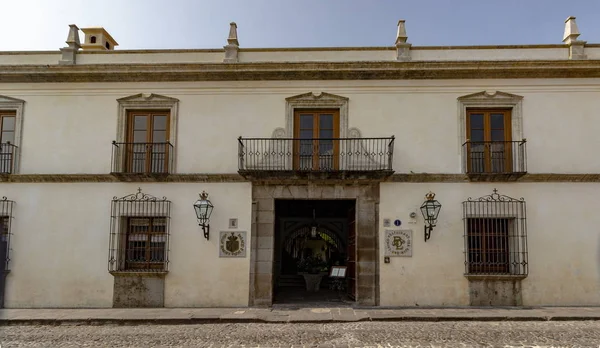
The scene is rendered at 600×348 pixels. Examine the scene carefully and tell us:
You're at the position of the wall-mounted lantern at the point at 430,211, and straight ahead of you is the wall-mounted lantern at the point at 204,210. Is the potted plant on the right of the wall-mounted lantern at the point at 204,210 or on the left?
right

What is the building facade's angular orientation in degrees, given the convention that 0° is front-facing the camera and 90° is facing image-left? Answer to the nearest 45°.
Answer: approximately 0°
